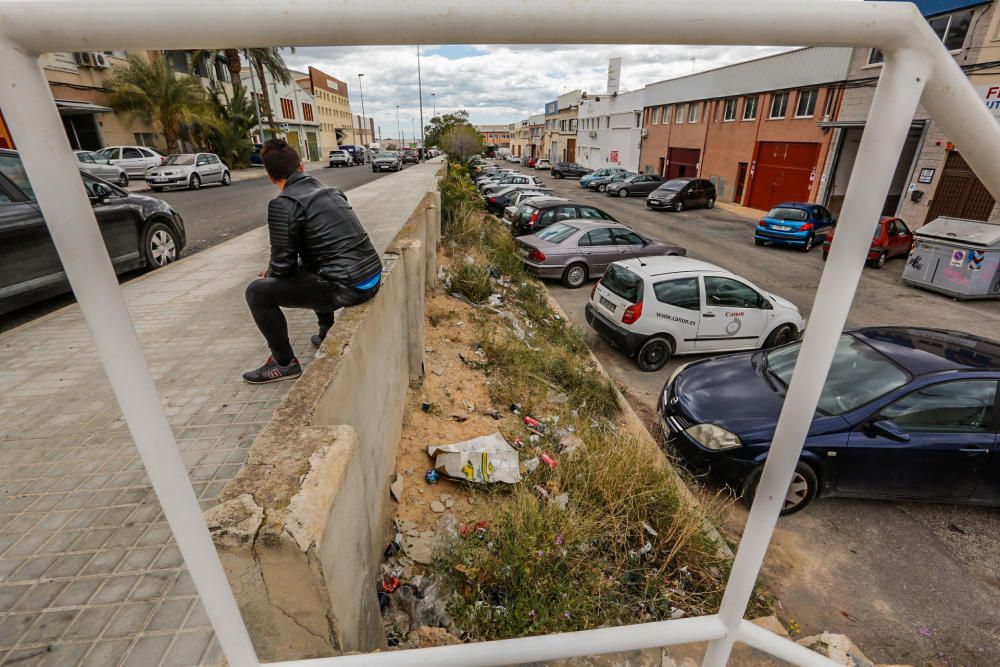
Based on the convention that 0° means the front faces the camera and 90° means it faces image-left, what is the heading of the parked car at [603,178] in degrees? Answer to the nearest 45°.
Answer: approximately 45°

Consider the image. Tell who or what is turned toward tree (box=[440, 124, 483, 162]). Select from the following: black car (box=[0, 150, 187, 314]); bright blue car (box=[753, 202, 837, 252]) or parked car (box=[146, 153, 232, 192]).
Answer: the black car

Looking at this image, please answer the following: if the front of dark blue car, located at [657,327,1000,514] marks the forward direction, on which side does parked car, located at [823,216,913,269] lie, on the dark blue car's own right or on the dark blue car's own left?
on the dark blue car's own right

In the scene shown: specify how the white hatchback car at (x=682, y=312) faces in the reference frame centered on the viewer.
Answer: facing away from the viewer and to the right of the viewer

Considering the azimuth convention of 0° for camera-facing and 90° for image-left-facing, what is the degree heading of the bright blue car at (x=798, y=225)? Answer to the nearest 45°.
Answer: approximately 225°

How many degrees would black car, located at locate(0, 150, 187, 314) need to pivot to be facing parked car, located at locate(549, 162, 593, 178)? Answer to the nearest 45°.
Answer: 0° — it already faces it

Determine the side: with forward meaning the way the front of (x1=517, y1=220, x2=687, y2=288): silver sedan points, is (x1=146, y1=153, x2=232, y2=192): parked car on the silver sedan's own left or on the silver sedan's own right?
on the silver sedan's own left

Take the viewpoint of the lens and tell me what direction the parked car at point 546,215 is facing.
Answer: facing away from the viewer and to the right of the viewer

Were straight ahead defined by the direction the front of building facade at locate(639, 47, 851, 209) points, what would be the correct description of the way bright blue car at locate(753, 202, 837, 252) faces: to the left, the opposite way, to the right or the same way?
the opposite way
